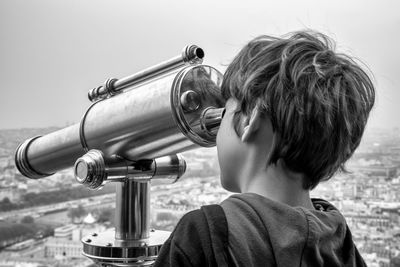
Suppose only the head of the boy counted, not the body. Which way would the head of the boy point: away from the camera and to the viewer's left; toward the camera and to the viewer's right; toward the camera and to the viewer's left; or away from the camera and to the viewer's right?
away from the camera and to the viewer's left

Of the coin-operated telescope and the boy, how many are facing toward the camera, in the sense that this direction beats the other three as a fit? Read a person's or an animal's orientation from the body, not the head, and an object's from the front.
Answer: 0

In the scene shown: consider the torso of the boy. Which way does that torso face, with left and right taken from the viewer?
facing away from the viewer and to the left of the viewer

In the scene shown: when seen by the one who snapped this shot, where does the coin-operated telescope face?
facing away from the viewer and to the left of the viewer
